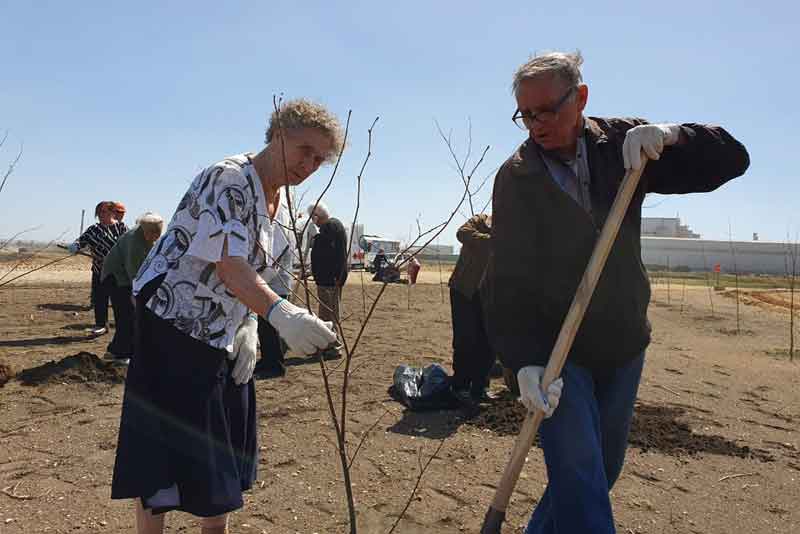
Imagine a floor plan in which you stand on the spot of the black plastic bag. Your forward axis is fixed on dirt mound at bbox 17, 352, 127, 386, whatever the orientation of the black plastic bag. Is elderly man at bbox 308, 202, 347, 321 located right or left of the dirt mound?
right

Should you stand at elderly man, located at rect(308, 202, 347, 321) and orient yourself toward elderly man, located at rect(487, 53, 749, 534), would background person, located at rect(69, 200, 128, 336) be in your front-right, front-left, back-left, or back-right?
back-right

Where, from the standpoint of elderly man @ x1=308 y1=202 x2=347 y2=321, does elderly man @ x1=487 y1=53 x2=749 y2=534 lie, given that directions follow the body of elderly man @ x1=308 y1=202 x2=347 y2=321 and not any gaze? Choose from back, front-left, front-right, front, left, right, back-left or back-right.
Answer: left

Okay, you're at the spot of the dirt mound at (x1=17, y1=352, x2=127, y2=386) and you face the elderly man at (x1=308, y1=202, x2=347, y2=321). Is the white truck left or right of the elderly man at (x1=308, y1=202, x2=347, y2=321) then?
left

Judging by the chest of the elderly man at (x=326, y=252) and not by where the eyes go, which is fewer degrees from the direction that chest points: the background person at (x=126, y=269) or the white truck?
the background person

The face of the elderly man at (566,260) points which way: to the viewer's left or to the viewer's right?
to the viewer's left

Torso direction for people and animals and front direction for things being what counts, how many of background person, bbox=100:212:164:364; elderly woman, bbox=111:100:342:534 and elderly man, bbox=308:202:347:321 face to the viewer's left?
1
